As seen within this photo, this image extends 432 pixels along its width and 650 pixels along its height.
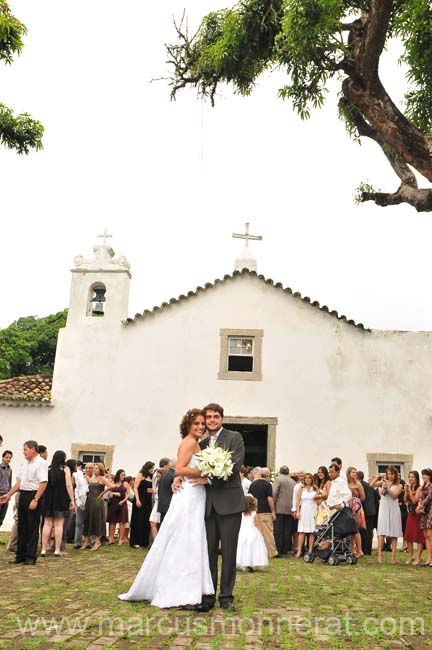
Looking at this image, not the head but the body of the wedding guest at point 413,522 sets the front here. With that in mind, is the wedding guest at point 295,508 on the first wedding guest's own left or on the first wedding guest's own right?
on the first wedding guest's own right

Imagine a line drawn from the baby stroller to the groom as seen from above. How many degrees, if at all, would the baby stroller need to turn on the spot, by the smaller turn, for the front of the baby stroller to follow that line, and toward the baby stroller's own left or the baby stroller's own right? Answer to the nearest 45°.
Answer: approximately 45° to the baby stroller's own left

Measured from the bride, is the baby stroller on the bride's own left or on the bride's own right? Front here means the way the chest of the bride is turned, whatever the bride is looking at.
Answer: on the bride's own left

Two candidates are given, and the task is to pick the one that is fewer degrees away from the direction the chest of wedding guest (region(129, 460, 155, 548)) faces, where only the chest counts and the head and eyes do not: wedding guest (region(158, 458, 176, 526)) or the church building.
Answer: the wedding guest

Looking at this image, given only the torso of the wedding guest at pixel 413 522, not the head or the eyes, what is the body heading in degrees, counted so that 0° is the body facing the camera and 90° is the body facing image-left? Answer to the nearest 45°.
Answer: approximately 45°

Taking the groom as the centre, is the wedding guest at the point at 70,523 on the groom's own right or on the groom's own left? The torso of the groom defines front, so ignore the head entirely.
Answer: on the groom's own right

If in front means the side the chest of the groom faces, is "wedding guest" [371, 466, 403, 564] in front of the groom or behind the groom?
behind

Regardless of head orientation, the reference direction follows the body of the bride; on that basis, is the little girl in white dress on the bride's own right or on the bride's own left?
on the bride's own left

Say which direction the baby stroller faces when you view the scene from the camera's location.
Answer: facing the viewer and to the left of the viewer
